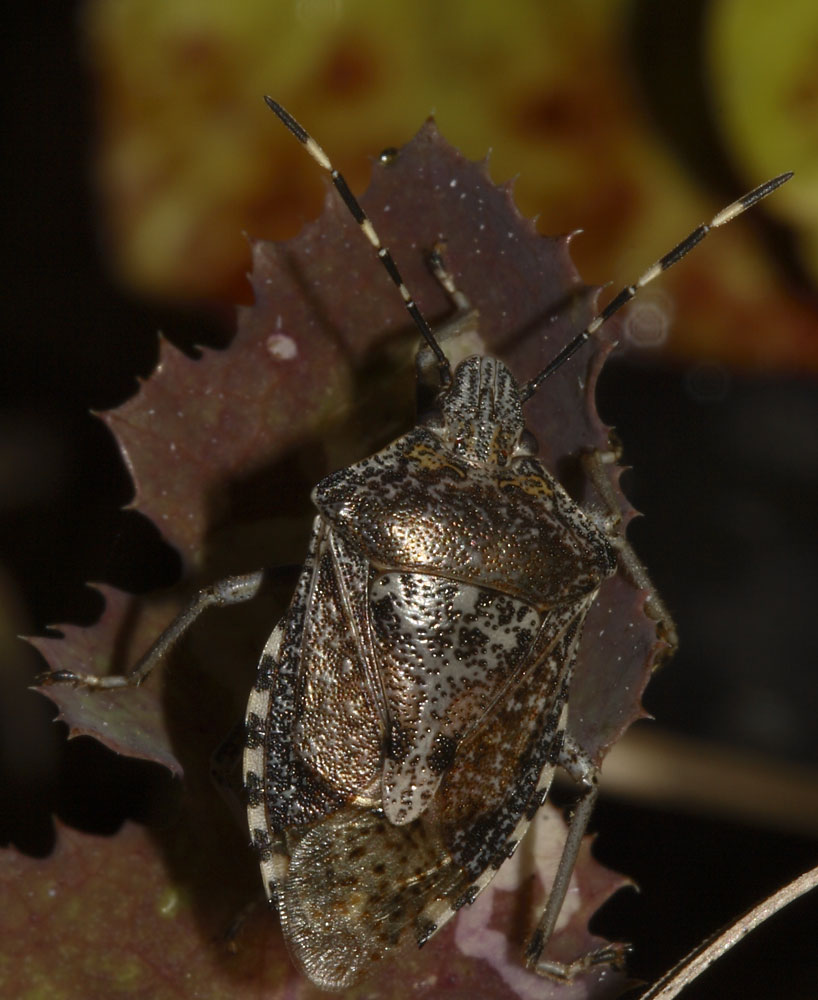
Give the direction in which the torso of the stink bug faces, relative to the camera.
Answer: away from the camera
